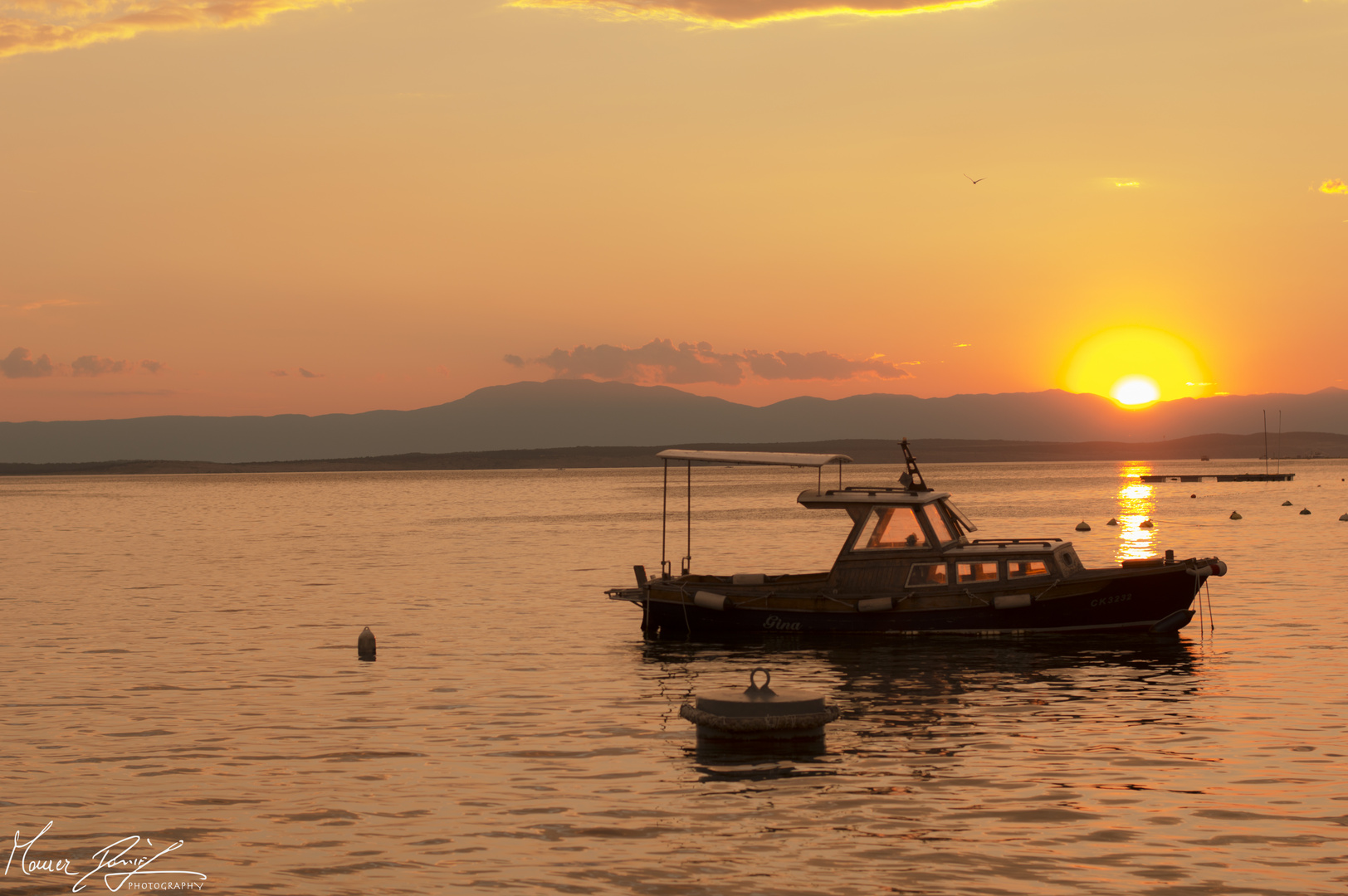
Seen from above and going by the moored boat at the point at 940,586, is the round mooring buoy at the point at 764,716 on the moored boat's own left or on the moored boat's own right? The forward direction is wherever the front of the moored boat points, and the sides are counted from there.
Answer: on the moored boat's own right

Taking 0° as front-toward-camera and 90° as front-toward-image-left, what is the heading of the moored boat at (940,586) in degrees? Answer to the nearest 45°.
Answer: approximately 270°
